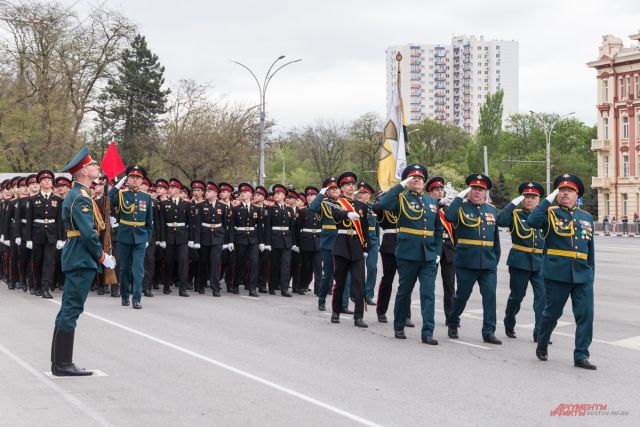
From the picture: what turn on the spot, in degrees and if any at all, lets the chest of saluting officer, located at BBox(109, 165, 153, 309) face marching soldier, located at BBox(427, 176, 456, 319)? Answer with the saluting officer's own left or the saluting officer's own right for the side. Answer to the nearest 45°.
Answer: approximately 45° to the saluting officer's own left

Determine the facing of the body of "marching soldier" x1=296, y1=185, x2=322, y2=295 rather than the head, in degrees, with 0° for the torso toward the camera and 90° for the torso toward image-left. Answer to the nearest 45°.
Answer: approximately 315°

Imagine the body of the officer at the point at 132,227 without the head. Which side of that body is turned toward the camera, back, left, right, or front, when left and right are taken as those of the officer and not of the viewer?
front

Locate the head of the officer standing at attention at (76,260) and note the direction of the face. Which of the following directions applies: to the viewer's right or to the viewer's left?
to the viewer's right

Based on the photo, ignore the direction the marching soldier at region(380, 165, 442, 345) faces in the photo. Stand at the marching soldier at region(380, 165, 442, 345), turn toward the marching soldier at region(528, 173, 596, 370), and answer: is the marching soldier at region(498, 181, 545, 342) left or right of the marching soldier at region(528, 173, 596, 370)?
left

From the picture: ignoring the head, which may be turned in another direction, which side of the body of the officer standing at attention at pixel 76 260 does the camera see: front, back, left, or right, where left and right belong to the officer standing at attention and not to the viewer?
right

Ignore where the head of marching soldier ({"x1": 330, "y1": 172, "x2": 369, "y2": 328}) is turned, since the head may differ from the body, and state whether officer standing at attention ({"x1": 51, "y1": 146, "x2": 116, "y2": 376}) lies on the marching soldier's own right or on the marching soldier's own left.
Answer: on the marching soldier's own right
